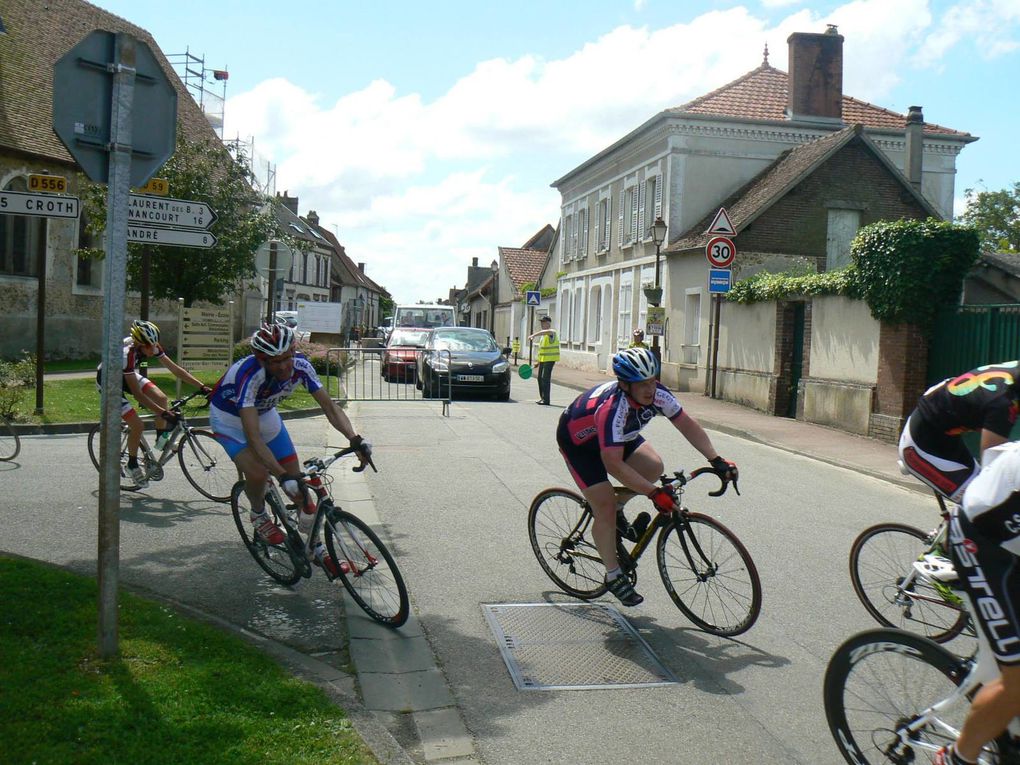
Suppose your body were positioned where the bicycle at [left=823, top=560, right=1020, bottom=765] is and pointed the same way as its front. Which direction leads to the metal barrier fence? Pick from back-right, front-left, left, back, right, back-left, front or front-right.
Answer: back-left

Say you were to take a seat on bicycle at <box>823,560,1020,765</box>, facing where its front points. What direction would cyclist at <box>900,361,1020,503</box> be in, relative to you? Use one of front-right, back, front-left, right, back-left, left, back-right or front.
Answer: left

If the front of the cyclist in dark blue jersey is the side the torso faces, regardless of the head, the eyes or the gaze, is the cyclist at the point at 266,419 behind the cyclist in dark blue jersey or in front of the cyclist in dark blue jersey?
behind

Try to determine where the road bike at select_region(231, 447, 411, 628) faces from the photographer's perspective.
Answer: facing the viewer and to the right of the viewer

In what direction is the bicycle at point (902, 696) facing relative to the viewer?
to the viewer's right

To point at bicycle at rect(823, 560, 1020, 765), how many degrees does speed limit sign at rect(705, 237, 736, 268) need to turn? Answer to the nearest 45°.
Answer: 0° — it already faces it

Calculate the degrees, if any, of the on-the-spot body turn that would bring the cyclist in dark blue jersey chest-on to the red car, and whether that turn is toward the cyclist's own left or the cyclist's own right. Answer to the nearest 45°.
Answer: approximately 135° to the cyclist's own left
